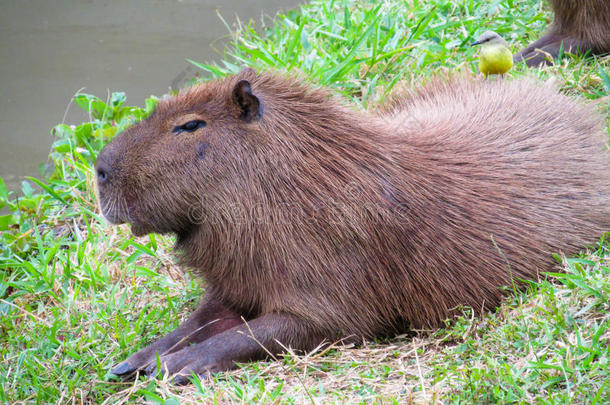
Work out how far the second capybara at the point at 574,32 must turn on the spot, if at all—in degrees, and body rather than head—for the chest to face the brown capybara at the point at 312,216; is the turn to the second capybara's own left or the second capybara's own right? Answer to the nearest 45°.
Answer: approximately 45° to the second capybara's own left

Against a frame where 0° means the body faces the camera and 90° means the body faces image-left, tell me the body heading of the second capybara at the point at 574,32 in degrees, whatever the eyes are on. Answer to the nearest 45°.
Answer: approximately 90°
